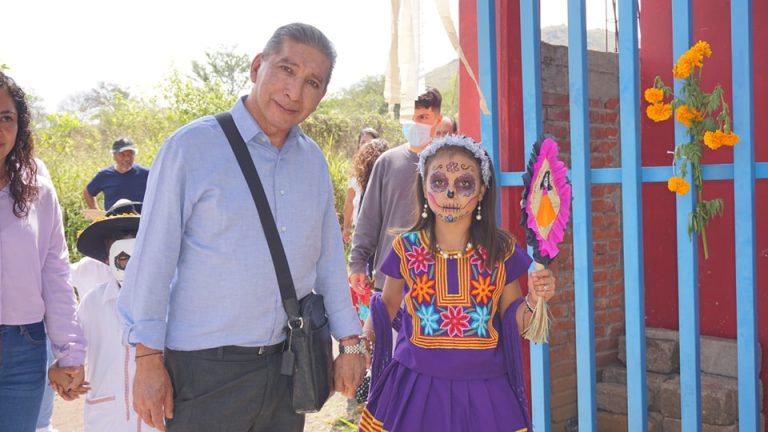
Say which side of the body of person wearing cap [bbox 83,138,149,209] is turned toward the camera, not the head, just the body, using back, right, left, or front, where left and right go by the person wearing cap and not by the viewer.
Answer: front

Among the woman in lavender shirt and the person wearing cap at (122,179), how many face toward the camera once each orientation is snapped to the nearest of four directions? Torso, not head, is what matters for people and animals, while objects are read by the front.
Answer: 2

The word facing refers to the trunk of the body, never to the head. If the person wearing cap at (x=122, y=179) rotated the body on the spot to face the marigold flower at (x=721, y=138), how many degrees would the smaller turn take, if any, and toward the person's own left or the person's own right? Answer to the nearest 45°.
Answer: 0° — they already face it

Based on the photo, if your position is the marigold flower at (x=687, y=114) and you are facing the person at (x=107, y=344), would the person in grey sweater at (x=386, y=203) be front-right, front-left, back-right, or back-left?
front-right

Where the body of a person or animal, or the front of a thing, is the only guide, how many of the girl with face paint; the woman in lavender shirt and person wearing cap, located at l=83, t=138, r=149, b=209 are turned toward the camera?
3

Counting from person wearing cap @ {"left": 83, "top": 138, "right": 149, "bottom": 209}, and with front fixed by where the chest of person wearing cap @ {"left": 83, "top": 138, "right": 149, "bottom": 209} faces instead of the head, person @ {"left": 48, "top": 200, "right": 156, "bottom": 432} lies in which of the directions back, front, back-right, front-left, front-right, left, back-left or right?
front

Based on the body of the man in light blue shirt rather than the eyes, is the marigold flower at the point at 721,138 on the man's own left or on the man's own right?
on the man's own left

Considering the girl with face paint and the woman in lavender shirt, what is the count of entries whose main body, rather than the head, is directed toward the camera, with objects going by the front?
2

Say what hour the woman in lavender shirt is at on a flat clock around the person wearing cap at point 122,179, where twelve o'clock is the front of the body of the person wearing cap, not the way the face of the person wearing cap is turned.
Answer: The woman in lavender shirt is roughly at 12 o'clock from the person wearing cap.

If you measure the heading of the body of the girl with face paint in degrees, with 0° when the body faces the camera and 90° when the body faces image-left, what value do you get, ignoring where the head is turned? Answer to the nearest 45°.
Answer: approximately 0°

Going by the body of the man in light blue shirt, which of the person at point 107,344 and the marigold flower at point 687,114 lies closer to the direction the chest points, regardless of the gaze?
the marigold flower

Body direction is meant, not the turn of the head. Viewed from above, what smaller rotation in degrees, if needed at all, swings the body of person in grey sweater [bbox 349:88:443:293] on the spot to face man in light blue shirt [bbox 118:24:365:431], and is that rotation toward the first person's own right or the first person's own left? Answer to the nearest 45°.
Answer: approximately 45° to the first person's own right

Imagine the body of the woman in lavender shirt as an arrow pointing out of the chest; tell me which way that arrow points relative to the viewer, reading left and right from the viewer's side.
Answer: facing the viewer
